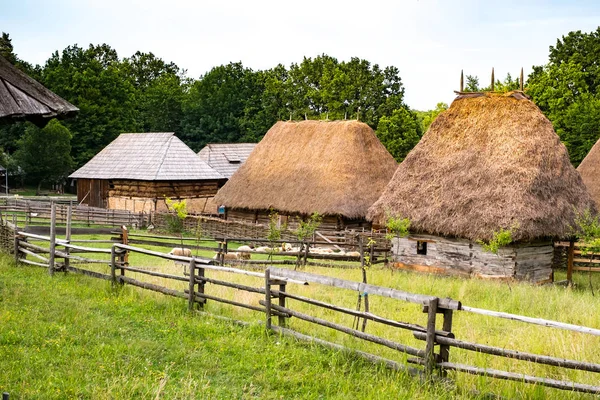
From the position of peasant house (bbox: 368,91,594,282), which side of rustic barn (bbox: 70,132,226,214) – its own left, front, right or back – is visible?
left

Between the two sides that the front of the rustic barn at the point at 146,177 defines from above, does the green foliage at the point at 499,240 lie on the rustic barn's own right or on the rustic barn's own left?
on the rustic barn's own left

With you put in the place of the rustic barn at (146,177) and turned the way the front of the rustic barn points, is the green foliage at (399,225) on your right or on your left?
on your left

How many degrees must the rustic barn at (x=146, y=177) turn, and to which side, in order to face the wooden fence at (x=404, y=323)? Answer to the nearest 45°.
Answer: approximately 45° to its left

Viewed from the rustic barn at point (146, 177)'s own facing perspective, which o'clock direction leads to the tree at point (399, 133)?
The tree is roughly at 7 o'clock from the rustic barn.

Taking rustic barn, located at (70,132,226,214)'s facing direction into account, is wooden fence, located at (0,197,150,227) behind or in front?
in front

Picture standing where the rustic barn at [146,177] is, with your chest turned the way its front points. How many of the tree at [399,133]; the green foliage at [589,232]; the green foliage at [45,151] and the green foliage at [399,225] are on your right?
1

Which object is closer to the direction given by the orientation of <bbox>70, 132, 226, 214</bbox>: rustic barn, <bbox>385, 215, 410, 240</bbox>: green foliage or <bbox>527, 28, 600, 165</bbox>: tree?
the green foliage

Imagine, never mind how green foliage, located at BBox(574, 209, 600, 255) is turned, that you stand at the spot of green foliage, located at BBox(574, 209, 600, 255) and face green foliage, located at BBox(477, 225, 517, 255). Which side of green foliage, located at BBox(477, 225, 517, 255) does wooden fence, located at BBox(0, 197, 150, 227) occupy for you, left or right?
right

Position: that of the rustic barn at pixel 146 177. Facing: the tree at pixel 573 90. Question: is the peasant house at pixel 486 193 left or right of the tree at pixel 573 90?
right

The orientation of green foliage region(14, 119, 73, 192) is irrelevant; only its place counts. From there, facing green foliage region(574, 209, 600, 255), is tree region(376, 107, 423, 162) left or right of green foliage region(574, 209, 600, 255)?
left

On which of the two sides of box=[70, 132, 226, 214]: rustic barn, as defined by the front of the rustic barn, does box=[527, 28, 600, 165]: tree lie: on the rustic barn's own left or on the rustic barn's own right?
on the rustic barn's own left

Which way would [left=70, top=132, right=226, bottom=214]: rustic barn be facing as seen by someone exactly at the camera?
facing the viewer and to the left of the viewer
